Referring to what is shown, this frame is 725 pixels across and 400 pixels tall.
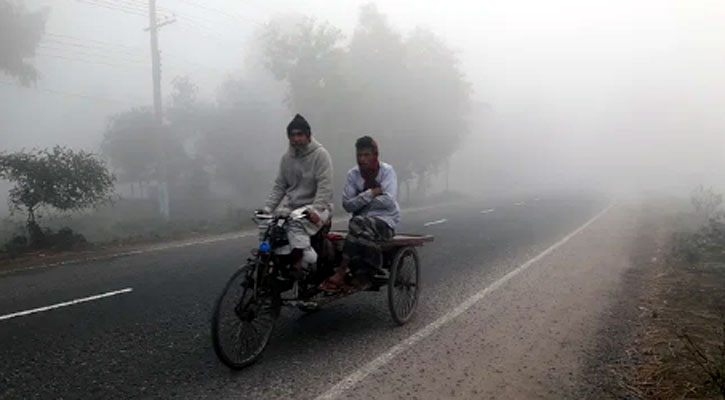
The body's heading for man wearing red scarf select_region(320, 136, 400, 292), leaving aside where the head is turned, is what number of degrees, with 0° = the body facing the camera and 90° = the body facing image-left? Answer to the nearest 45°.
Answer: approximately 45°

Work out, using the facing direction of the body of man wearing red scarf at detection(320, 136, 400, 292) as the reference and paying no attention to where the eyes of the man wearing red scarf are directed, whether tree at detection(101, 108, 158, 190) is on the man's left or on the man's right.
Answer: on the man's right

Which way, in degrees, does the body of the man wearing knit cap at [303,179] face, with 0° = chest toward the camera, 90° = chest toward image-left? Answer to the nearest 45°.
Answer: approximately 45°

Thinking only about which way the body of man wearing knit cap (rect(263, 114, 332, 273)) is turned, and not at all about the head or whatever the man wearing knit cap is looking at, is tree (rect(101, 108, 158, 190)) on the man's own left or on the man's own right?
on the man's own right

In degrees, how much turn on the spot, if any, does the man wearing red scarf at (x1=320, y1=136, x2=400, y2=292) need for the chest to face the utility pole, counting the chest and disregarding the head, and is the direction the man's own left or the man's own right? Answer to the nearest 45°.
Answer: approximately 90° to the man's own right

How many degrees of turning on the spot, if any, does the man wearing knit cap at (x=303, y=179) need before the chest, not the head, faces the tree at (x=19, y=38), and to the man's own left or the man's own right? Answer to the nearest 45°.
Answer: approximately 90° to the man's own right

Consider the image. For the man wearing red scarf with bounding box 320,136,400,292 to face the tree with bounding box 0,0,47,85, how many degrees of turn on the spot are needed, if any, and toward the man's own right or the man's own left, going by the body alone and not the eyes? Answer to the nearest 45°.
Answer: approximately 90° to the man's own right
